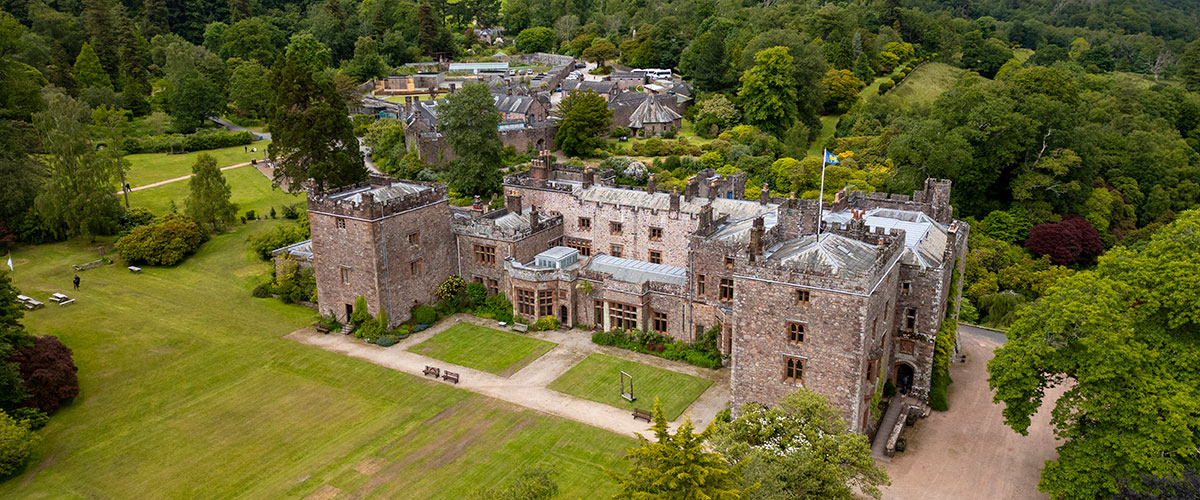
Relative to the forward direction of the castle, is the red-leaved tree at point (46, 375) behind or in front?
in front

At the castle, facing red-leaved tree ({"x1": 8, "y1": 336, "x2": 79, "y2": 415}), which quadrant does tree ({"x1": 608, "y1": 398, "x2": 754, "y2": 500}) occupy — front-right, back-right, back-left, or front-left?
front-left

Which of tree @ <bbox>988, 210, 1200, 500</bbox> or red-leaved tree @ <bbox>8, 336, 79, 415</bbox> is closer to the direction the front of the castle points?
the red-leaved tree

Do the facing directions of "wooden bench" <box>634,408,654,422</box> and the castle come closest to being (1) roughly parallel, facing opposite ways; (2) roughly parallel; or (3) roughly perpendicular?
roughly parallel

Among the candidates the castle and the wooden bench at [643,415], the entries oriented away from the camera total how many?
0

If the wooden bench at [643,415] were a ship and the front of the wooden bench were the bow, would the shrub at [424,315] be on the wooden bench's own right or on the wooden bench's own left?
on the wooden bench's own right

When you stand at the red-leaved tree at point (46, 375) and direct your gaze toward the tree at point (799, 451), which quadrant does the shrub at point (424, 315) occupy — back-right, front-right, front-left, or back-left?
front-left

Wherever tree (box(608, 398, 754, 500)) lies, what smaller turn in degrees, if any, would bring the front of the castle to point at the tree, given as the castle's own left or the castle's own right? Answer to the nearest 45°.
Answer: approximately 45° to the castle's own left

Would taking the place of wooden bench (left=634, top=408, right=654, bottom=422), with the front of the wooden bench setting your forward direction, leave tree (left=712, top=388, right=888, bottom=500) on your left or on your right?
on your left

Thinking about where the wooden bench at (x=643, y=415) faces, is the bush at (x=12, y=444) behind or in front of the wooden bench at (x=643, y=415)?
in front

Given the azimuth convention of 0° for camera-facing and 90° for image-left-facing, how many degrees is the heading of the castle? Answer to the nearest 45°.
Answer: approximately 45°
